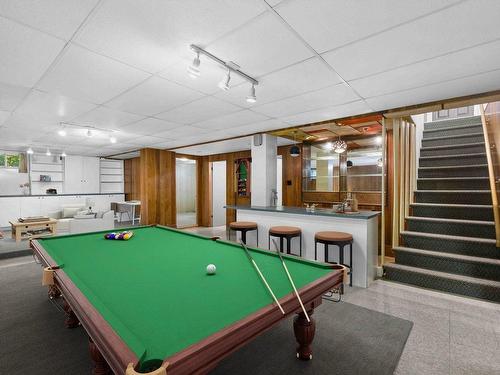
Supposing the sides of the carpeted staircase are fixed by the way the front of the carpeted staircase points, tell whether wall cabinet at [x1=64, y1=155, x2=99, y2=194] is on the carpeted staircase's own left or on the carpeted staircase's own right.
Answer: on the carpeted staircase's own right

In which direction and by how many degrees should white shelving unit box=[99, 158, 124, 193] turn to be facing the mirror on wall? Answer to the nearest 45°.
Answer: approximately 45° to its left

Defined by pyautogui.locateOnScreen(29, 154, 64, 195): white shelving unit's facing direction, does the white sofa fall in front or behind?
in front

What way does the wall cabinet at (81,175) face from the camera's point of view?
toward the camera

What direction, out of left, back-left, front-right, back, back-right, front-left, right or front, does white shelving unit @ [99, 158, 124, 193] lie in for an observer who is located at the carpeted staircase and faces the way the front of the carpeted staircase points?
right

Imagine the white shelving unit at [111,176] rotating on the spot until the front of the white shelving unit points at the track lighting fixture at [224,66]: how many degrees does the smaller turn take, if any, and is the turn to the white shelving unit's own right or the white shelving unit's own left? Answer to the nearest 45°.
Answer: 0° — it already faces it

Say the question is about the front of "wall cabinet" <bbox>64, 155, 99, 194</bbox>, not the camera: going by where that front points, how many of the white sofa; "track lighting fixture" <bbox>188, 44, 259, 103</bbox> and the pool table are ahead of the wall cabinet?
3

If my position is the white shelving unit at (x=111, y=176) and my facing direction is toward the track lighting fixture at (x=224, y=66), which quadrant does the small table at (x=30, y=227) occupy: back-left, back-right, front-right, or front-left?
front-right

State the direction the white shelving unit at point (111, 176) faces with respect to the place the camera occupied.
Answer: facing the viewer

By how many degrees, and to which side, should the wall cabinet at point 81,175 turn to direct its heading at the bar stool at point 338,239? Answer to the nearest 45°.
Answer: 0° — it already faces it

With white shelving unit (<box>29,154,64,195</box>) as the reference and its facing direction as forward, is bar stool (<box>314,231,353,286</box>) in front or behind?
in front

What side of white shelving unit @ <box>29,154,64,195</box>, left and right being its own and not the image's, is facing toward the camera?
front

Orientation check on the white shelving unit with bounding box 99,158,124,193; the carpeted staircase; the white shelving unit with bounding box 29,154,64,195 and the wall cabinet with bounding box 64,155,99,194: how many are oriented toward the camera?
4
